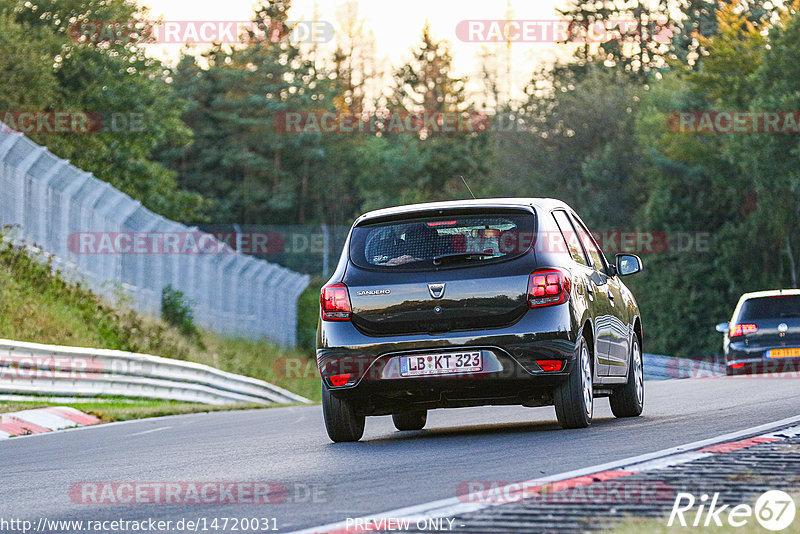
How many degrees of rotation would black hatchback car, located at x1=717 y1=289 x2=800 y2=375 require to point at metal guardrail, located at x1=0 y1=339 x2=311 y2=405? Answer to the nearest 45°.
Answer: approximately 135° to its left

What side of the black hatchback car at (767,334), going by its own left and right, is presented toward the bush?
left

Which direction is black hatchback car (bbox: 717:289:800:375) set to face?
away from the camera

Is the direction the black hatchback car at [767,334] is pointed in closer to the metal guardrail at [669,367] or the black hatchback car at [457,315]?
the metal guardrail

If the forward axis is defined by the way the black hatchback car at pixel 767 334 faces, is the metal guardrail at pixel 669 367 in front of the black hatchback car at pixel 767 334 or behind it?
in front

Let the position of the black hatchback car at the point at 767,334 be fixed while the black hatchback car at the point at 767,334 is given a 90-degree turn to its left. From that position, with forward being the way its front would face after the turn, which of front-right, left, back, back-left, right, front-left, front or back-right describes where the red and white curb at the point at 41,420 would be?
front-left

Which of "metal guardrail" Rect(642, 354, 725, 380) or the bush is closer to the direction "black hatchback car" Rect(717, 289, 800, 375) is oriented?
the metal guardrail

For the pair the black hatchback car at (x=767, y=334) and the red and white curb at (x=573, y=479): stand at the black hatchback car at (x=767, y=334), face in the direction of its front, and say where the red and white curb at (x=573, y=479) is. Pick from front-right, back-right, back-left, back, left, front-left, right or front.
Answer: back
